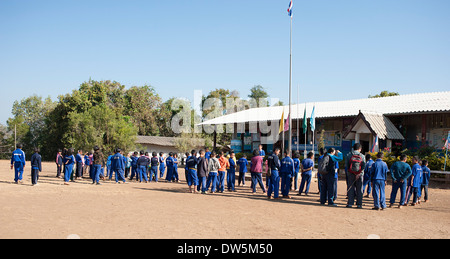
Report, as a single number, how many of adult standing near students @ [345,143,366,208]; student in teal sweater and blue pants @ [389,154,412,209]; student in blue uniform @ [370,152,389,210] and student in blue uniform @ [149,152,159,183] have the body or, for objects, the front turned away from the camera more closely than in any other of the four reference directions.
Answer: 4

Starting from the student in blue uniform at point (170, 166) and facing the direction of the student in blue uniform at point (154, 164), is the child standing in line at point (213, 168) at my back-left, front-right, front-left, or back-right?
back-left

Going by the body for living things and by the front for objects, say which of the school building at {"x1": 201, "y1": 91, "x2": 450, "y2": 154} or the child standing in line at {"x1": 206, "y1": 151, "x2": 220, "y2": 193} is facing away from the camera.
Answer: the child standing in line

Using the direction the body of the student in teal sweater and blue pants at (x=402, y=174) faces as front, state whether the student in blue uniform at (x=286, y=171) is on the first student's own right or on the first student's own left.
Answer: on the first student's own left

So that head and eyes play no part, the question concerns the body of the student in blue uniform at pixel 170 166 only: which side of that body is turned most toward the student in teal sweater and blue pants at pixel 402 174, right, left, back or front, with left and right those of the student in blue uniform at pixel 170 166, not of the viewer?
right

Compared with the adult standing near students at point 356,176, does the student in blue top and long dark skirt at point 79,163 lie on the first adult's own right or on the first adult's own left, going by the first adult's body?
on the first adult's own left

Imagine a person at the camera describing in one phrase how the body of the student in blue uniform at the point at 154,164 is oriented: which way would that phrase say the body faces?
away from the camera

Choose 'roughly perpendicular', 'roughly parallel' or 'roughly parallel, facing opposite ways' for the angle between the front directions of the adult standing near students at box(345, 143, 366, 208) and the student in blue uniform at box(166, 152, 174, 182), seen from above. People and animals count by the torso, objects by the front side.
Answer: roughly parallel

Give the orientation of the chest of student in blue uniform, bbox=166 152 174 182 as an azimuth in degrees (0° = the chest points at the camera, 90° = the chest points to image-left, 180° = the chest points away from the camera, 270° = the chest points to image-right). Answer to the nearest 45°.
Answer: approximately 225°

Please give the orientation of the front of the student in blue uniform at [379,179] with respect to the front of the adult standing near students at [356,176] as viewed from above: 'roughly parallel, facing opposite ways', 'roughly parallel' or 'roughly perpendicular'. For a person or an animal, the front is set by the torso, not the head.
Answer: roughly parallel

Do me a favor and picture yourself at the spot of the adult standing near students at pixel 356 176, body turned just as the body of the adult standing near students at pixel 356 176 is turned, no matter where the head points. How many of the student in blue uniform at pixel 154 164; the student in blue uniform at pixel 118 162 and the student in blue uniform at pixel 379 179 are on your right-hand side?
1

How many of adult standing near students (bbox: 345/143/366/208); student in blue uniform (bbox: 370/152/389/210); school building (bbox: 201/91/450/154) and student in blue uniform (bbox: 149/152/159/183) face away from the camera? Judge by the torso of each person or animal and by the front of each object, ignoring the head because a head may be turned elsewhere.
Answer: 3

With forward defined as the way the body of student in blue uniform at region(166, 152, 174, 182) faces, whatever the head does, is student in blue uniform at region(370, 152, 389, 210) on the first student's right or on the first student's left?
on the first student's right

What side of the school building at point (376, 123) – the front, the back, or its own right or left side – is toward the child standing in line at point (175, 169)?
front

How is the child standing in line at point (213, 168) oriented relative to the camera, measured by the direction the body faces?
away from the camera

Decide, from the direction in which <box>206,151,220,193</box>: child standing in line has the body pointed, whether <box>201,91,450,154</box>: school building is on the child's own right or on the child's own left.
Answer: on the child's own right

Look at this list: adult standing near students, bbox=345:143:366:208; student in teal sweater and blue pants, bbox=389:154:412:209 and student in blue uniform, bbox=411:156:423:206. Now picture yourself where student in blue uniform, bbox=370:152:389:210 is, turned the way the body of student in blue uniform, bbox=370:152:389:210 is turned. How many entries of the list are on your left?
1

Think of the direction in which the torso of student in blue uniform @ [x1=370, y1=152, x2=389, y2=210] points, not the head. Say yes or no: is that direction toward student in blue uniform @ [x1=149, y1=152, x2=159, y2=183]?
no

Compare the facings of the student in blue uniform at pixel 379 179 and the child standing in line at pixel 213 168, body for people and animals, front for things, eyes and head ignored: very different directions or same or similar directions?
same or similar directions
